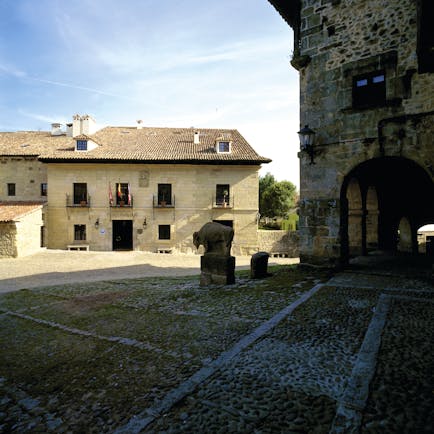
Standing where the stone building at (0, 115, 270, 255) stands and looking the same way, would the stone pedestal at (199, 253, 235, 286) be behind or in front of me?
in front

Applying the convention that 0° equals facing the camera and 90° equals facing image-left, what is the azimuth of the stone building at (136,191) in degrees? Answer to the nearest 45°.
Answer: approximately 0°

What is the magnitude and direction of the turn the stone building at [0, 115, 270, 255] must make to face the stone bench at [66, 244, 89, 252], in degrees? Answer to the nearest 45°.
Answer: approximately 90° to its right

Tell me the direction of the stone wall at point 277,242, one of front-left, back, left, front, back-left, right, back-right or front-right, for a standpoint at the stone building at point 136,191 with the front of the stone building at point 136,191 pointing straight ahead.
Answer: left

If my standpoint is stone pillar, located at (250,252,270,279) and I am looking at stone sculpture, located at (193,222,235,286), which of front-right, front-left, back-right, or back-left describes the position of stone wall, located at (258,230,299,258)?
back-right

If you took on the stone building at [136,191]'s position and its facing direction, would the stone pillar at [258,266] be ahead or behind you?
ahead

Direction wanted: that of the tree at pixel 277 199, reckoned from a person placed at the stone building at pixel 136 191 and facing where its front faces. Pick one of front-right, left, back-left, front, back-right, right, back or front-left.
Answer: back-left

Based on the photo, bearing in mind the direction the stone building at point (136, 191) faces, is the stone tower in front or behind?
in front
